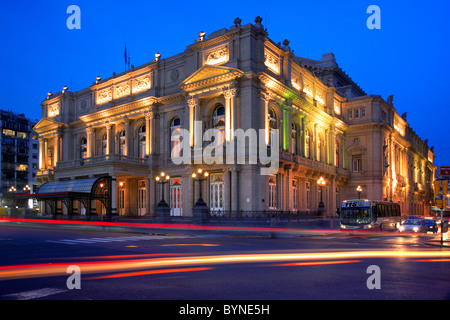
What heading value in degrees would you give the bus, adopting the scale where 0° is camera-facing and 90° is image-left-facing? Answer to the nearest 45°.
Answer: approximately 45°

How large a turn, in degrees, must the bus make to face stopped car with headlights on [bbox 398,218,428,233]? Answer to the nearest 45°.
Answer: approximately 135° to its left
